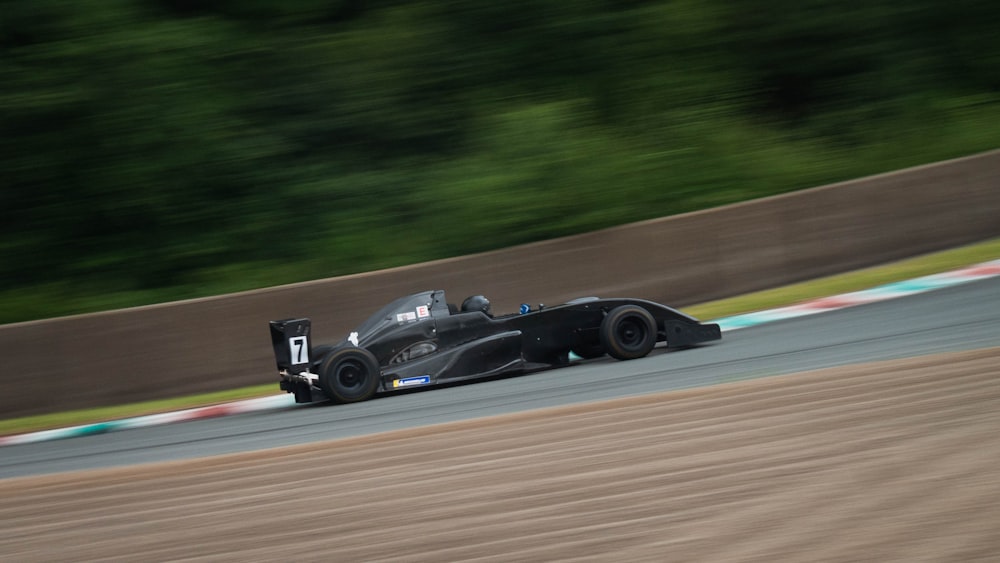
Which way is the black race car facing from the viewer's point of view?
to the viewer's right
